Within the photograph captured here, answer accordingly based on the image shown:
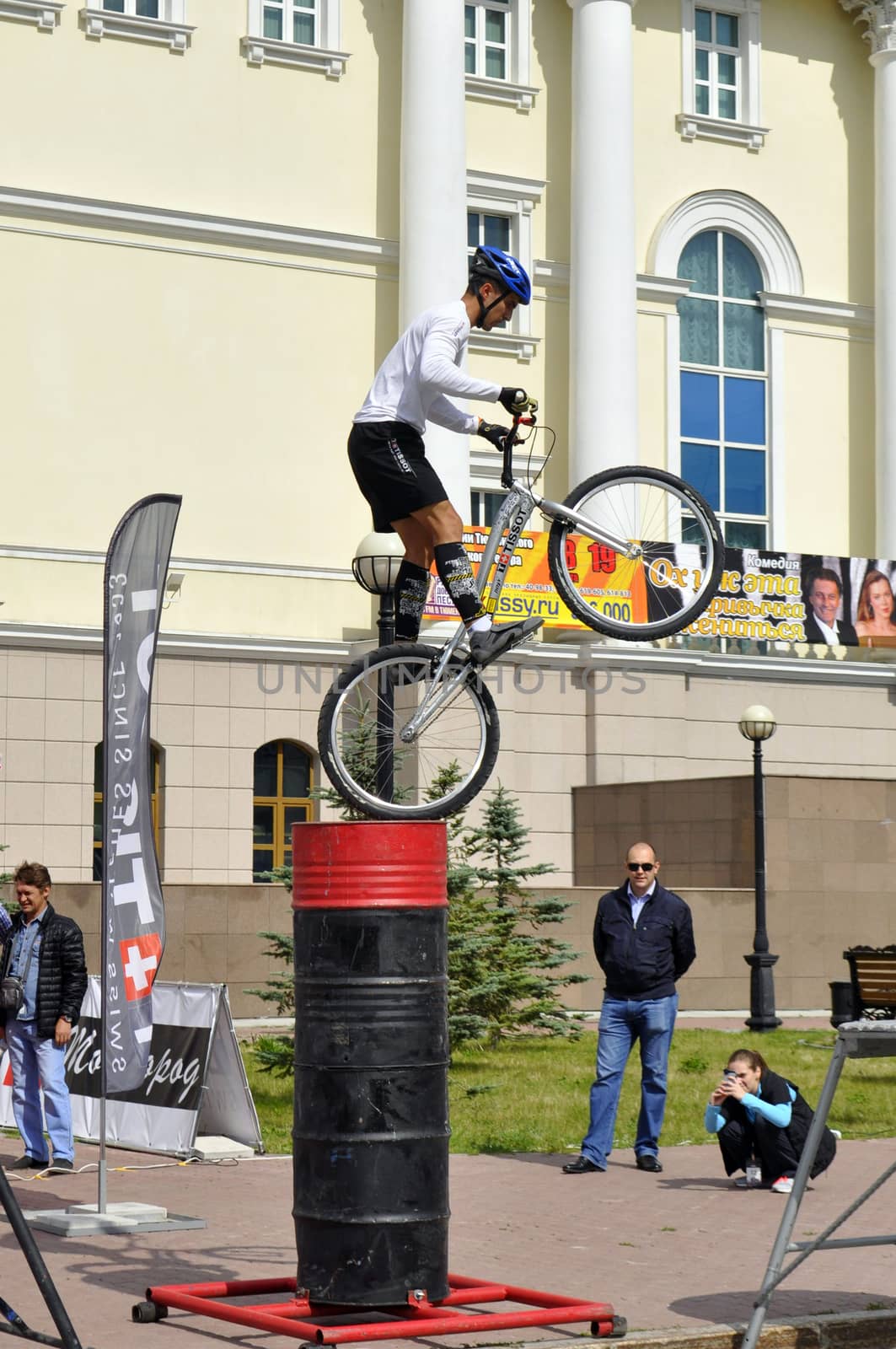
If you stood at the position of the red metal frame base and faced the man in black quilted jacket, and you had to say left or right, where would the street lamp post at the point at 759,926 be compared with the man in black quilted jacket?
right

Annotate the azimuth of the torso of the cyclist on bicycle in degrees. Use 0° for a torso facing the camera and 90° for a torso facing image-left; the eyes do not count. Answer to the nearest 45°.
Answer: approximately 270°

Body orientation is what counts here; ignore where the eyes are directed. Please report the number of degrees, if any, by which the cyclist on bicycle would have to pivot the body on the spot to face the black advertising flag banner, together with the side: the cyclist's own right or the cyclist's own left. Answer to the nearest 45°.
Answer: approximately 135° to the cyclist's own left

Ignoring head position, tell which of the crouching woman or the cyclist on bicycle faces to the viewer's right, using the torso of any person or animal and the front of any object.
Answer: the cyclist on bicycle

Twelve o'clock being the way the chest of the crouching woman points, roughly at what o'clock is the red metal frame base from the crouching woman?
The red metal frame base is roughly at 11 o'clock from the crouching woman.

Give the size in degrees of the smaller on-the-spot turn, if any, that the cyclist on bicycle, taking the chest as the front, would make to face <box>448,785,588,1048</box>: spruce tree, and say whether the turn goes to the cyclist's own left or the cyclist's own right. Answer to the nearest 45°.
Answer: approximately 90° to the cyclist's own left

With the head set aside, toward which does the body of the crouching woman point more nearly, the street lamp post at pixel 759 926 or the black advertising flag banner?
the black advertising flag banner

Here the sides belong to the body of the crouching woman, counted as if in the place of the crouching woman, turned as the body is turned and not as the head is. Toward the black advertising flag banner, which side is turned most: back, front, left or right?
front

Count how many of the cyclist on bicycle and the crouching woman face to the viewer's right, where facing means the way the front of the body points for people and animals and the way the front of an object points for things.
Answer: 1

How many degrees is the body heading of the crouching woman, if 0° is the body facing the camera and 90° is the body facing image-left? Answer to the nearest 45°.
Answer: approximately 45°

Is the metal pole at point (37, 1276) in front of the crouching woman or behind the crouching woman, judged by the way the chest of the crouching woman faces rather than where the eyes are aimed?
in front

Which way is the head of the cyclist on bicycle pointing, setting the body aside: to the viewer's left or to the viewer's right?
to the viewer's right

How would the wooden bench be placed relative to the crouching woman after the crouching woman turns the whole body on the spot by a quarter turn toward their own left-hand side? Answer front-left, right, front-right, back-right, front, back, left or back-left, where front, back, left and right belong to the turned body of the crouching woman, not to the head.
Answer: back-left

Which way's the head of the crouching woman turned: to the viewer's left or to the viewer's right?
to the viewer's left

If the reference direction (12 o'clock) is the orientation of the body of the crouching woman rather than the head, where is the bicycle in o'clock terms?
The bicycle is roughly at 11 o'clock from the crouching woman.
